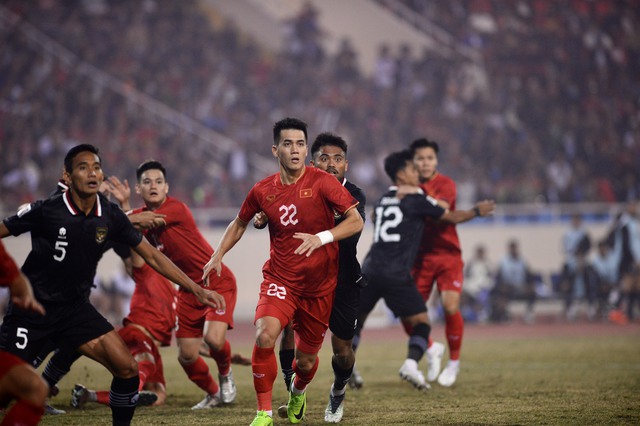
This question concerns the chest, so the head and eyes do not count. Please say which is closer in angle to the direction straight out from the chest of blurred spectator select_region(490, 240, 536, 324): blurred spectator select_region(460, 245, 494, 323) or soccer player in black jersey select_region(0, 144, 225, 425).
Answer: the soccer player in black jersey

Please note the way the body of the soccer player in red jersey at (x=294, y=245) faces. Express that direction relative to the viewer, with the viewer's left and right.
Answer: facing the viewer

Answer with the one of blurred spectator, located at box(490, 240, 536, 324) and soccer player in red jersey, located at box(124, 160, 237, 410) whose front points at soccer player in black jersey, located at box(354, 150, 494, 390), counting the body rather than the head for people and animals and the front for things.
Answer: the blurred spectator

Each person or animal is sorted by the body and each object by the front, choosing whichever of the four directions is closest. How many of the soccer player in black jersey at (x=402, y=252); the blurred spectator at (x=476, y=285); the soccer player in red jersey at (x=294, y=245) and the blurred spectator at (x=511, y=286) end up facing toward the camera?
3

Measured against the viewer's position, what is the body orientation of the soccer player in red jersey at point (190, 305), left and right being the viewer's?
facing the viewer and to the left of the viewer

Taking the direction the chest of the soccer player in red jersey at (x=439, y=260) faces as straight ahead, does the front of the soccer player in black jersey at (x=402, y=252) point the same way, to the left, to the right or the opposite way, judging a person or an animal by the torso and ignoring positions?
the opposite way

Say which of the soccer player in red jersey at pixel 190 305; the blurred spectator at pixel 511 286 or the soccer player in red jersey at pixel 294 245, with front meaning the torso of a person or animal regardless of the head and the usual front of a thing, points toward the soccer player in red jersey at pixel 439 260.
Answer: the blurred spectator

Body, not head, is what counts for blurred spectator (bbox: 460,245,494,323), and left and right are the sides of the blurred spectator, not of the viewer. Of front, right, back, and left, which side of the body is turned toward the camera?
front

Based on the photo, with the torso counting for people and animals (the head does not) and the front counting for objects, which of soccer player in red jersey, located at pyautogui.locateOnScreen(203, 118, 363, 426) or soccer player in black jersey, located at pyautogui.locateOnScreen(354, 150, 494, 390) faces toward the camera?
the soccer player in red jersey

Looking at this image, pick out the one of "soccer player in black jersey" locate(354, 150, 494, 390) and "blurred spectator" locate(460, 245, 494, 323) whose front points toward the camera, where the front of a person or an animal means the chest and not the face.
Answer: the blurred spectator

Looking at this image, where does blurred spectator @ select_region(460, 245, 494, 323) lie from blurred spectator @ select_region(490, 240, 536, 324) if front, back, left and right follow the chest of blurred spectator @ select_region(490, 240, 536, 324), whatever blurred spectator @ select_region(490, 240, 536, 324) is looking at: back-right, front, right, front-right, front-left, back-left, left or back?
right

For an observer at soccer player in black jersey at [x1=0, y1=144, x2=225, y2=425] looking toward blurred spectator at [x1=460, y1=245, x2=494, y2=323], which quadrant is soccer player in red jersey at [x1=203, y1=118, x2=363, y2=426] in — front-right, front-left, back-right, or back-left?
front-right

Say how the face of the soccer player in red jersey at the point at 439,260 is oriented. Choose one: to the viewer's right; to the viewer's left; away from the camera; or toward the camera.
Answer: toward the camera

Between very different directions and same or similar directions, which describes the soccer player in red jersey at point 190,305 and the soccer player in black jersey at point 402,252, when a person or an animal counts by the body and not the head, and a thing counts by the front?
very different directions

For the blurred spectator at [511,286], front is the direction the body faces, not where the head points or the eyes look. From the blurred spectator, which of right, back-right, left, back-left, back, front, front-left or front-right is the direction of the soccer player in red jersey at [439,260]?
front

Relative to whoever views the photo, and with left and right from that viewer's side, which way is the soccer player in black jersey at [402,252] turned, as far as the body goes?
facing away from the viewer and to the right of the viewer

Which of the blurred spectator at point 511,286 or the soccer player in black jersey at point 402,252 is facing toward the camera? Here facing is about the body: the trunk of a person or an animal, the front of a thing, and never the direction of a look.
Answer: the blurred spectator
